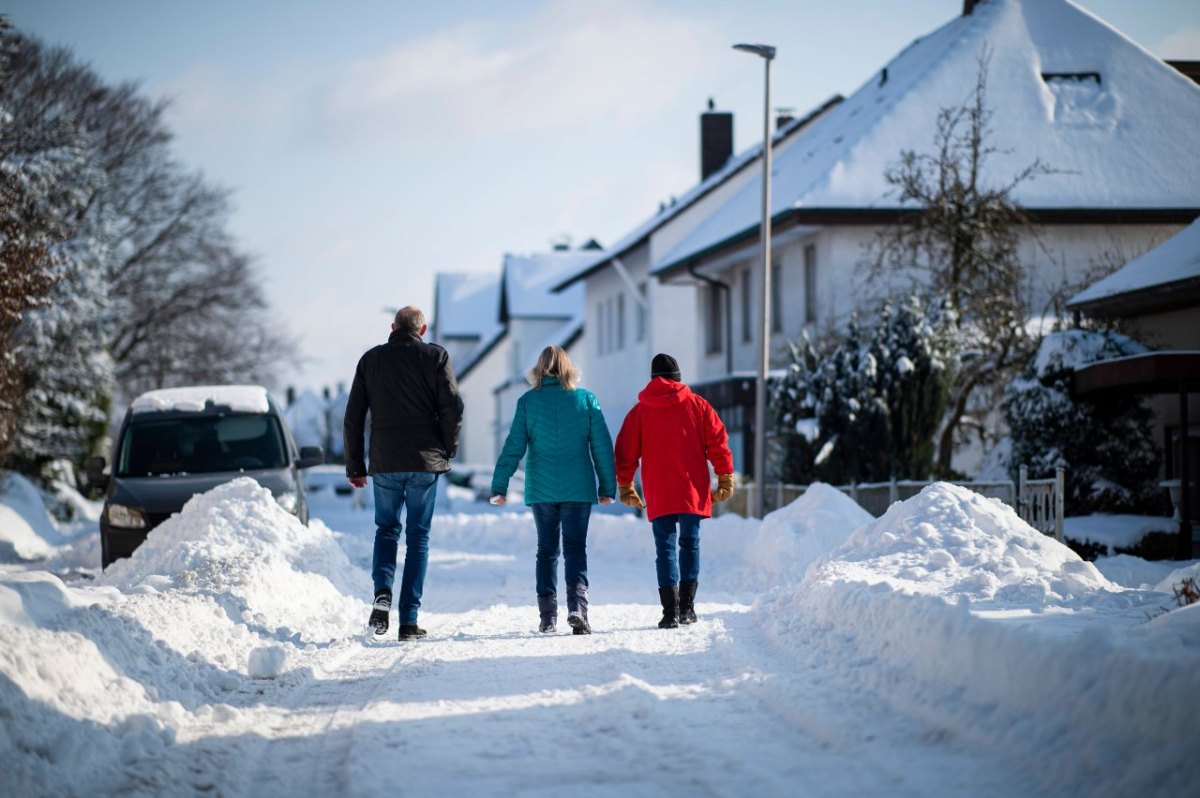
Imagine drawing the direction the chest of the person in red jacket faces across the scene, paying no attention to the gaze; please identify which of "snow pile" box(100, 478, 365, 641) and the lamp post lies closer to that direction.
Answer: the lamp post

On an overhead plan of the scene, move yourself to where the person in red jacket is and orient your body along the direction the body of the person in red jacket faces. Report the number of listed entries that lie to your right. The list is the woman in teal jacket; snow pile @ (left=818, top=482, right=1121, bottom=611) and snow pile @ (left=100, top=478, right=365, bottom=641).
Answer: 1

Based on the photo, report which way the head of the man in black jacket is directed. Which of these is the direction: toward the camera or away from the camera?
away from the camera

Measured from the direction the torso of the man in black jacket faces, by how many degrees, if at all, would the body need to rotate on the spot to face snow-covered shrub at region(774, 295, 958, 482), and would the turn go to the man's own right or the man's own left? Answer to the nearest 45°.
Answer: approximately 45° to the man's own right

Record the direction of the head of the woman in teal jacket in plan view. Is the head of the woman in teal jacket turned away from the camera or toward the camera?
away from the camera

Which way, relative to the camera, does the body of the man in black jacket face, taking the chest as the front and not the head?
away from the camera

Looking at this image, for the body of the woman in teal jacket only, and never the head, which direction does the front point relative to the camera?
away from the camera

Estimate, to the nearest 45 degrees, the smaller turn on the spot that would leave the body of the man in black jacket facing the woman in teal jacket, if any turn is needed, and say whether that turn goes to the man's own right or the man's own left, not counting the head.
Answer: approximately 90° to the man's own right

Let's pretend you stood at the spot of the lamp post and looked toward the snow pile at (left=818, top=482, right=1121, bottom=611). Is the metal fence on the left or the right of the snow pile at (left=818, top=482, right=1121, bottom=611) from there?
left

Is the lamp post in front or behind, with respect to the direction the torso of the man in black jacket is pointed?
in front

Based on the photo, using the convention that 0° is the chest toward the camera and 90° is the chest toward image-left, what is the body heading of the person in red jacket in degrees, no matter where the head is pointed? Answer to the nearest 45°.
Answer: approximately 180°

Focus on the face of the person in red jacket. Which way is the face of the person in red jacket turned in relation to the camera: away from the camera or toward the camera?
away from the camera

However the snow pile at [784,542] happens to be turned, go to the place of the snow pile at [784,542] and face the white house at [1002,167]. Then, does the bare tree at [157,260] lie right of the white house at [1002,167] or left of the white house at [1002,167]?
left

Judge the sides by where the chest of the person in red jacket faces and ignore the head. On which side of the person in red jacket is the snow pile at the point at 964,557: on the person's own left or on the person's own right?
on the person's own right
